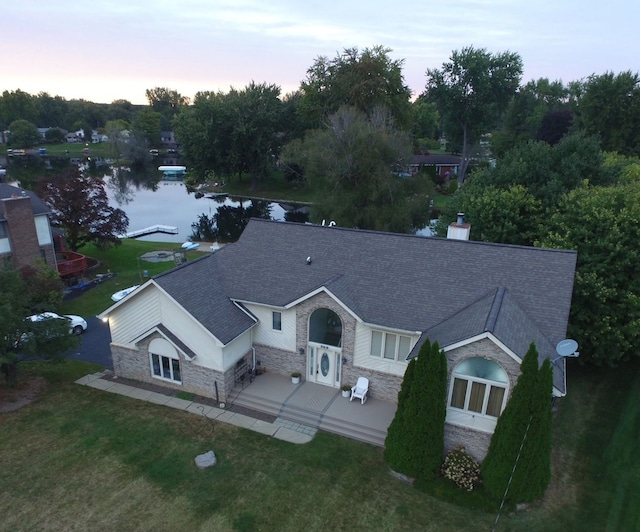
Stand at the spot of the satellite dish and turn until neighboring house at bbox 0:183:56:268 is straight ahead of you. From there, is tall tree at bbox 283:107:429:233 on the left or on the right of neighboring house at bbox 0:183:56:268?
right

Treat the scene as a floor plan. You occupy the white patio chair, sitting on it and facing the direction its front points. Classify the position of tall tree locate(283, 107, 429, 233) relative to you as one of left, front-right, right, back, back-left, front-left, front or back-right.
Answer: back-right

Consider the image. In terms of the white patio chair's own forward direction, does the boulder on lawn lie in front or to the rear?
in front

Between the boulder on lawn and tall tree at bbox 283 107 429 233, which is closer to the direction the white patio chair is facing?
the boulder on lawn

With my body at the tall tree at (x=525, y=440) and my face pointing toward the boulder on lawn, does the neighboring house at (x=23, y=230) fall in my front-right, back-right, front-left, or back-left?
front-right

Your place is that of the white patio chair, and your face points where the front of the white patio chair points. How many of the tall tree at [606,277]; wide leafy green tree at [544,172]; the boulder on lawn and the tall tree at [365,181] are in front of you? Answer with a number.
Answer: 1

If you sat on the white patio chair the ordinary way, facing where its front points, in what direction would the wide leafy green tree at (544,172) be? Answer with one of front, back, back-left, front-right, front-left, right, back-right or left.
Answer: back

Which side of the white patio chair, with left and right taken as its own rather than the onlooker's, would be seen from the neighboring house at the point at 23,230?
right

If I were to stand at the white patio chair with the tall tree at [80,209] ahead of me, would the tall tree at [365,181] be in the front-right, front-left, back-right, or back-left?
front-right

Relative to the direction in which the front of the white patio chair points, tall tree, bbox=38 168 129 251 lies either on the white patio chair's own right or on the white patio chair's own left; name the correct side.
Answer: on the white patio chair's own right

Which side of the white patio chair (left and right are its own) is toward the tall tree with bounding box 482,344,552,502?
left

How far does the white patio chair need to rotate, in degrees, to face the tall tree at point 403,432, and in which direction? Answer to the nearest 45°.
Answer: approximately 45° to its left

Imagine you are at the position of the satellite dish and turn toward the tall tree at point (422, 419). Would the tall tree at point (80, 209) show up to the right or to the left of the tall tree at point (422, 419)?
right

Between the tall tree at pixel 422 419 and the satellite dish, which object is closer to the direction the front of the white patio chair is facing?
the tall tree

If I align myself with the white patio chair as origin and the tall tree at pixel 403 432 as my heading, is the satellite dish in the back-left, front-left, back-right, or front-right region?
front-left

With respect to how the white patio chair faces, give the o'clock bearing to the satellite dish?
The satellite dish is roughly at 8 o'clock from the white patio chair.

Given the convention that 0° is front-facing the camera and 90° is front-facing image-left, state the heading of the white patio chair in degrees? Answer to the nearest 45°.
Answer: approximately 45°

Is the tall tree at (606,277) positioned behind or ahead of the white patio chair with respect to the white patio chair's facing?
behind
